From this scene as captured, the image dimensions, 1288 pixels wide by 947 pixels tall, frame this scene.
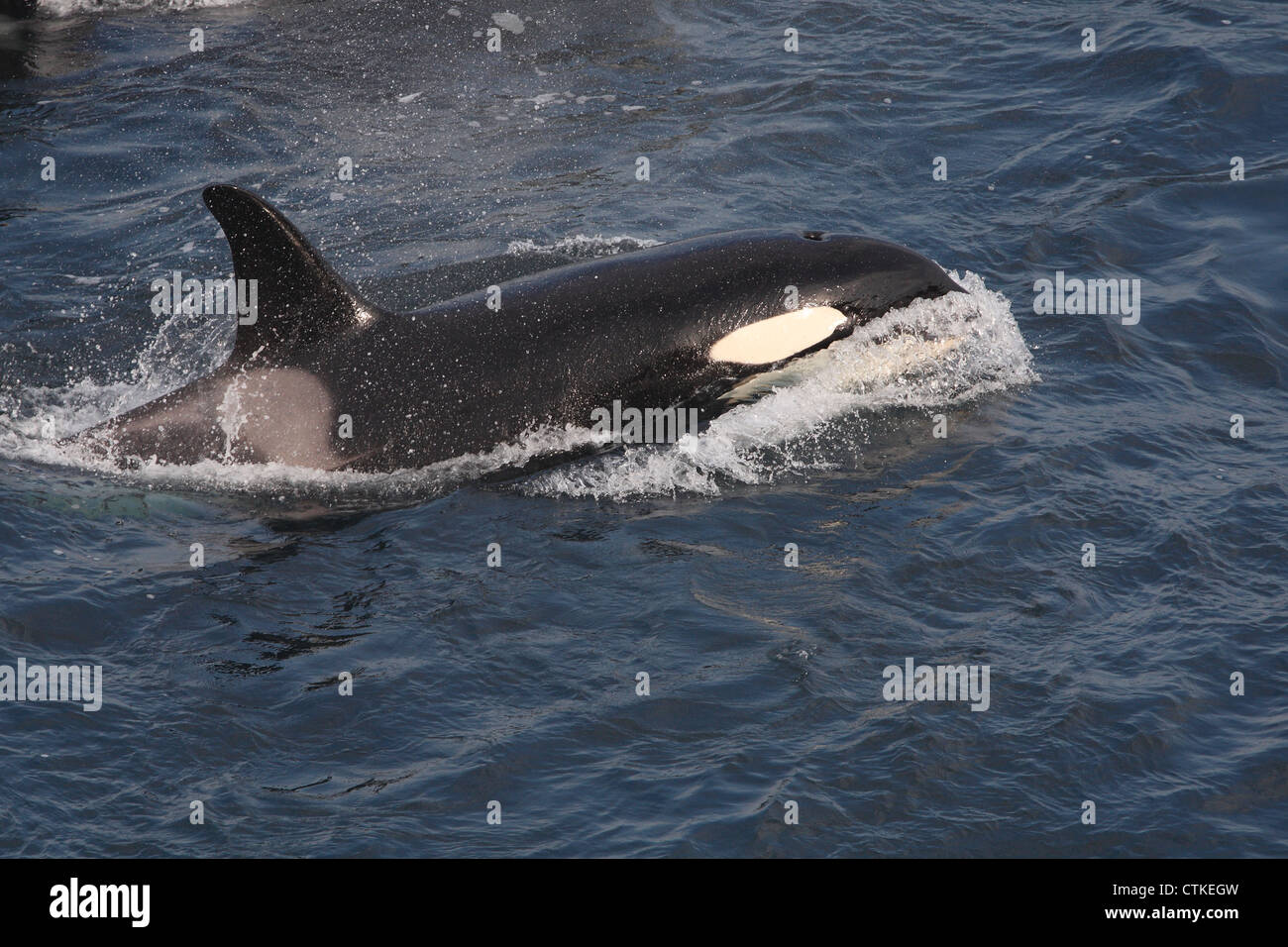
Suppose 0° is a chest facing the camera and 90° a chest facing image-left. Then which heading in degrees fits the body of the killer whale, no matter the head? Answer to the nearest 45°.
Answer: approximately 270°
